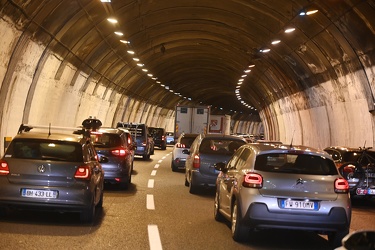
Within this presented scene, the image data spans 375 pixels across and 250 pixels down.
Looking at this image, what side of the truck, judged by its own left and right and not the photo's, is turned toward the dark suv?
back

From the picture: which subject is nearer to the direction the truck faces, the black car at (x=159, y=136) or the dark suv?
the black car

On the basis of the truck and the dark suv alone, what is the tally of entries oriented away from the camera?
2

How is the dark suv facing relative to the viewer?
away from the camera

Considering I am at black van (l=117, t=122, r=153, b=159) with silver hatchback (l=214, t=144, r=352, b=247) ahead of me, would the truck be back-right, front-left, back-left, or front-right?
back-left

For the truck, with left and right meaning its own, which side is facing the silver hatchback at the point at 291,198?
back

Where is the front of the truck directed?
away from the camera

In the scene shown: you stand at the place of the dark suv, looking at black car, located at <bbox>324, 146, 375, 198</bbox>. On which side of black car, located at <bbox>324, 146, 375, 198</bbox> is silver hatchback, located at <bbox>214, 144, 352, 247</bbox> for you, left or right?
right

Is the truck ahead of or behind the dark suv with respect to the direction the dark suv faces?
ahead
